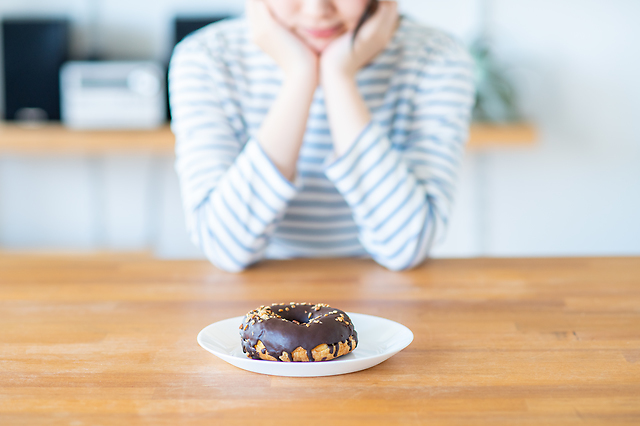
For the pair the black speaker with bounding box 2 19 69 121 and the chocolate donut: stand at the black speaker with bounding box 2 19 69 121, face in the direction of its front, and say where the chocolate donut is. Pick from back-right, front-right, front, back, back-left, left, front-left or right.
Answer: front

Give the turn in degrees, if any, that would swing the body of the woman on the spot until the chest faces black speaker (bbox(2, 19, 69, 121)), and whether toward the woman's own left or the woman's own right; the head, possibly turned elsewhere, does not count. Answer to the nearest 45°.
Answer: approximately 135° to the woman's own right

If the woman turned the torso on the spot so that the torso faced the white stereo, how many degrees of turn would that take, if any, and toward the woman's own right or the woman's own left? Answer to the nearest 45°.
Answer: approximately 135° to the woman's own right

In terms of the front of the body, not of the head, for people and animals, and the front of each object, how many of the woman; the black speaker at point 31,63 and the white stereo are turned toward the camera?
3

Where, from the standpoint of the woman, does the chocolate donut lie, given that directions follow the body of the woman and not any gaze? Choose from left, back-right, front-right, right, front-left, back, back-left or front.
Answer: front

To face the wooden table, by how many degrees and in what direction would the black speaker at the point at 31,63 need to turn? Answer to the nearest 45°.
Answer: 0° — it already faces it

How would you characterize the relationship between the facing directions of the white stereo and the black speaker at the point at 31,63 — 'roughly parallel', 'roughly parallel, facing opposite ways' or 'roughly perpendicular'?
roughly parallel

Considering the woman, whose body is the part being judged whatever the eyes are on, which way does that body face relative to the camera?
toward the camera

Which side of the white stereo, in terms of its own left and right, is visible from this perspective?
front

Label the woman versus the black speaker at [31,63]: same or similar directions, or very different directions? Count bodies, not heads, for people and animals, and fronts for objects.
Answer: same or similar directions

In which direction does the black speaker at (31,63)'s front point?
toward the camera

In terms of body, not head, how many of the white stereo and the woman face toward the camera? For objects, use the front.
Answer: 2
